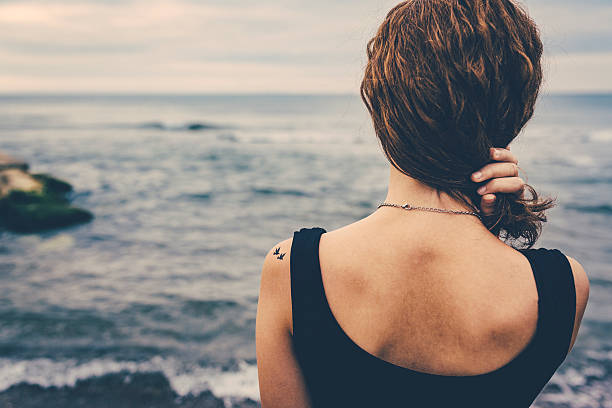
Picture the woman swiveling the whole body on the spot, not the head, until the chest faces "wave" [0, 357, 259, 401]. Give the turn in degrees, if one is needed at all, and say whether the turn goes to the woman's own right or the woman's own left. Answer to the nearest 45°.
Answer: approximately 45° to the woman's own left

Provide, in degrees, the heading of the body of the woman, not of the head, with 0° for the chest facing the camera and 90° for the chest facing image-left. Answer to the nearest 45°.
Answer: approximately 180°

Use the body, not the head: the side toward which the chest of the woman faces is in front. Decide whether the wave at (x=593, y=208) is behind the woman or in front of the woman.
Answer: in front

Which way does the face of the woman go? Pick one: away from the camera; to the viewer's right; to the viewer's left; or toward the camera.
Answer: away from the camera

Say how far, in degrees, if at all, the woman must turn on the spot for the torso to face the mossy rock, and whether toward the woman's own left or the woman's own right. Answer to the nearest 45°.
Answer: approximately 45° to the woman's own left

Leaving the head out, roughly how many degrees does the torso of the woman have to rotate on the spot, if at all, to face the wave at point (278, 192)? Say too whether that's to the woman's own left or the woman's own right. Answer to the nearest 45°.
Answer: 0° — they already face it

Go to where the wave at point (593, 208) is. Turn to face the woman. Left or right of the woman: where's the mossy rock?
right
